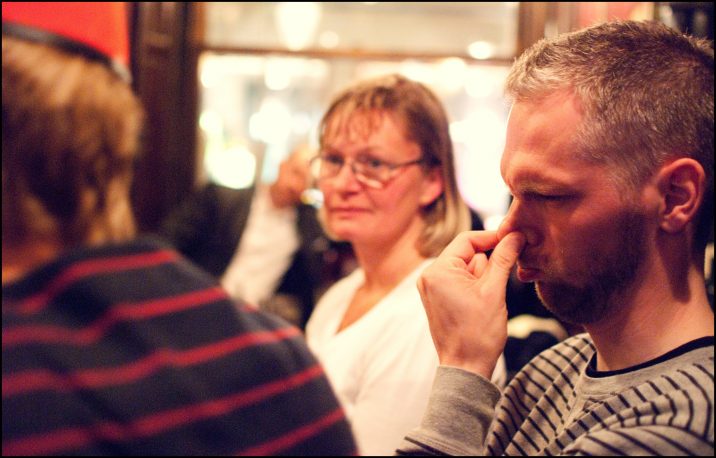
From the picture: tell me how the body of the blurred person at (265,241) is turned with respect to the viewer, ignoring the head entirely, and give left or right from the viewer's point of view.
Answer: facing the viewer and to the right of the viewer

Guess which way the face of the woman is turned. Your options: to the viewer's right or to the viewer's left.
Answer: to the viewer's left

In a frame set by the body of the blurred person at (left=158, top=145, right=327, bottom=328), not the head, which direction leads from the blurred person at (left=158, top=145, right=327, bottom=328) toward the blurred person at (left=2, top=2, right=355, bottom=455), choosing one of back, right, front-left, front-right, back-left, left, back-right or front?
front-right

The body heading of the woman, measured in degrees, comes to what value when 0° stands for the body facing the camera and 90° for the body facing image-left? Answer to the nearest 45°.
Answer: approximately 45°

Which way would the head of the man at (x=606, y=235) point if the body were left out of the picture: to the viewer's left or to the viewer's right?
to the viewer's left
